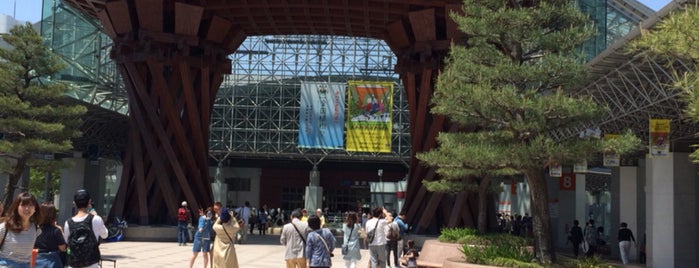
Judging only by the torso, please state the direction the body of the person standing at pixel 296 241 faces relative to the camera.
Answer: away from the camera

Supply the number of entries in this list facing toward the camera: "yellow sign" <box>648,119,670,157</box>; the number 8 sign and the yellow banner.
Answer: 3

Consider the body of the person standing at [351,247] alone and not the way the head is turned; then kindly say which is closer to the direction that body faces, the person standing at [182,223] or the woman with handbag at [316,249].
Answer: the person standing at [182,223]

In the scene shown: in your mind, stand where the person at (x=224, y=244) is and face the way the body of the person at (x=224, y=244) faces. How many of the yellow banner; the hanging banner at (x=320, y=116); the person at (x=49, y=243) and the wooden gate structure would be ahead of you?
3

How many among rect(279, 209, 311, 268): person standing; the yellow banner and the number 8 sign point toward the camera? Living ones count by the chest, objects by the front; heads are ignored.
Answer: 2

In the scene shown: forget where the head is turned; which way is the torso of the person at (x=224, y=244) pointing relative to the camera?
away from the camera

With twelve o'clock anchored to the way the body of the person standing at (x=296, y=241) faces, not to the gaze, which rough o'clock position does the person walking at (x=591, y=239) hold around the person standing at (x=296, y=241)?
the person walking at (x=591, y=239) is roughly at 1 o'clock from the person standing at (x=296, y=241).

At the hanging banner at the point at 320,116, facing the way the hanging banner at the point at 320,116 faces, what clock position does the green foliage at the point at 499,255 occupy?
The green foliage is roughly at 12 o'clock from the hanging banner.

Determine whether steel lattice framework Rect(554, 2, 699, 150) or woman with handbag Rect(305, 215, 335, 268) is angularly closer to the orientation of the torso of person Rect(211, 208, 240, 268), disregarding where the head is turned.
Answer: the steel lattice framework

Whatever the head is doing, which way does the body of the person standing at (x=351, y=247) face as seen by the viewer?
away from the camera

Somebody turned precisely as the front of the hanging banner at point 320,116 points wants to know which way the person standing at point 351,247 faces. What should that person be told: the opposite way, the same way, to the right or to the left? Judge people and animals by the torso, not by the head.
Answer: the opposite way

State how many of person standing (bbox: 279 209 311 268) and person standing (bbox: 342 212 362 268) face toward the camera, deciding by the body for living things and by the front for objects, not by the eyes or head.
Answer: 0

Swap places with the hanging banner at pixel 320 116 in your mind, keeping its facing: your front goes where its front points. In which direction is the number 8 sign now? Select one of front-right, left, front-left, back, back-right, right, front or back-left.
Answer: front-left
